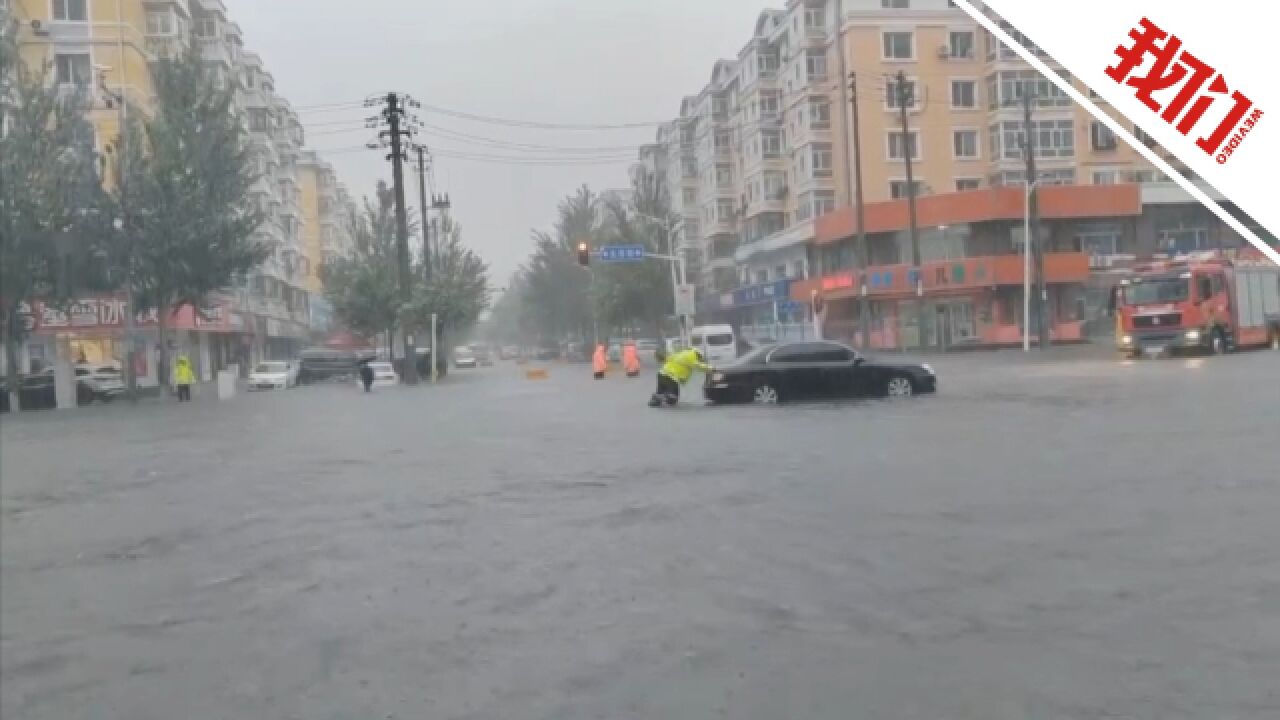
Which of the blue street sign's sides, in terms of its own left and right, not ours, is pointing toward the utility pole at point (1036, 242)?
left

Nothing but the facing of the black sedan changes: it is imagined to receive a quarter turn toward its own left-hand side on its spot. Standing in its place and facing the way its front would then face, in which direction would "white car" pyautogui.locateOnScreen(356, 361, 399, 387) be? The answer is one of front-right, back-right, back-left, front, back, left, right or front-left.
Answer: front-left

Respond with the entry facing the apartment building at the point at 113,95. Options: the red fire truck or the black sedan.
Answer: the red fire truck

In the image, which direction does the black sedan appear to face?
to the viewer's right

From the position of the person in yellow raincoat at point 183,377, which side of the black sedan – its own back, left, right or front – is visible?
back

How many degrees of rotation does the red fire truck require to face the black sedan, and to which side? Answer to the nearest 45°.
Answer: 0° — it already faces it

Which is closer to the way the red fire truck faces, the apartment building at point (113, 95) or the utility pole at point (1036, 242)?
the apartment building

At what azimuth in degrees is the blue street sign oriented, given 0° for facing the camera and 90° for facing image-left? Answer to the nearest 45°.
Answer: approximately 0°

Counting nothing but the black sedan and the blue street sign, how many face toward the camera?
1

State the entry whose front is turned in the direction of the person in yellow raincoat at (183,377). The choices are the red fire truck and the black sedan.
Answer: the red fire truck

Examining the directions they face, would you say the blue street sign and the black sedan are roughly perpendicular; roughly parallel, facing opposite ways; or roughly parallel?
roughly perpendicular

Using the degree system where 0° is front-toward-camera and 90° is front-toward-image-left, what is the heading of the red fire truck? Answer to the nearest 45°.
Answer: approximately 45°
